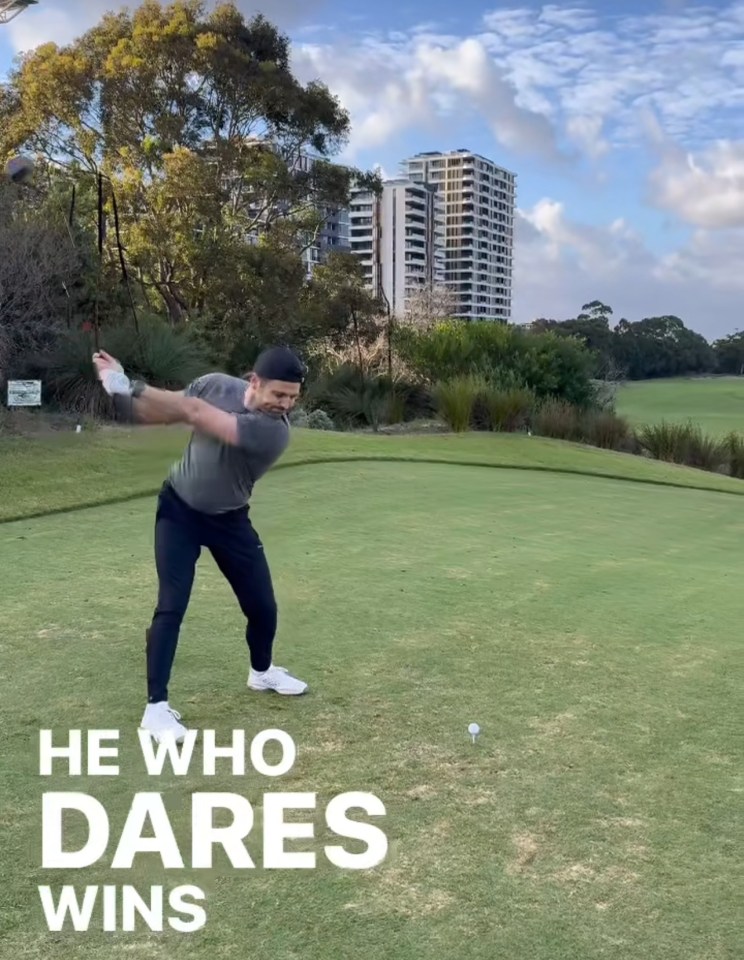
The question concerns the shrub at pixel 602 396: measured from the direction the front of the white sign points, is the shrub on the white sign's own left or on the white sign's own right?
on the white sign's own left

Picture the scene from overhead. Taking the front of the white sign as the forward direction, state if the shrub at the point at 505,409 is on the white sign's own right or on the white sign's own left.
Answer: on the white sign's own left

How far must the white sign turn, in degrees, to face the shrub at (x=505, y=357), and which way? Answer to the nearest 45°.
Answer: approximately 135° to its left

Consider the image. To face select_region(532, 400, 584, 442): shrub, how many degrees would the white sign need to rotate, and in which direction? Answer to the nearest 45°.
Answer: approximately 135° to its left

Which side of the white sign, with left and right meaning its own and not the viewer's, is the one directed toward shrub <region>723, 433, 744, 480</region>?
left

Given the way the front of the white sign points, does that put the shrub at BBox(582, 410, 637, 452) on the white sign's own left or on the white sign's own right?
on the white sign's own left

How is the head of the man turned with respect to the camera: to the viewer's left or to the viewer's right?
to the viewer's right

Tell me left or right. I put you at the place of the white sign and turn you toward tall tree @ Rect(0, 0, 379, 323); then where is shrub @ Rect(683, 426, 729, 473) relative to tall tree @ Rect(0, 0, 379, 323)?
right

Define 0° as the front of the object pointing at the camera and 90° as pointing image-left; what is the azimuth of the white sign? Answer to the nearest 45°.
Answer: approximately 0°

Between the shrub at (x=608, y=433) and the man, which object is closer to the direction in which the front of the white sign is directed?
the man
